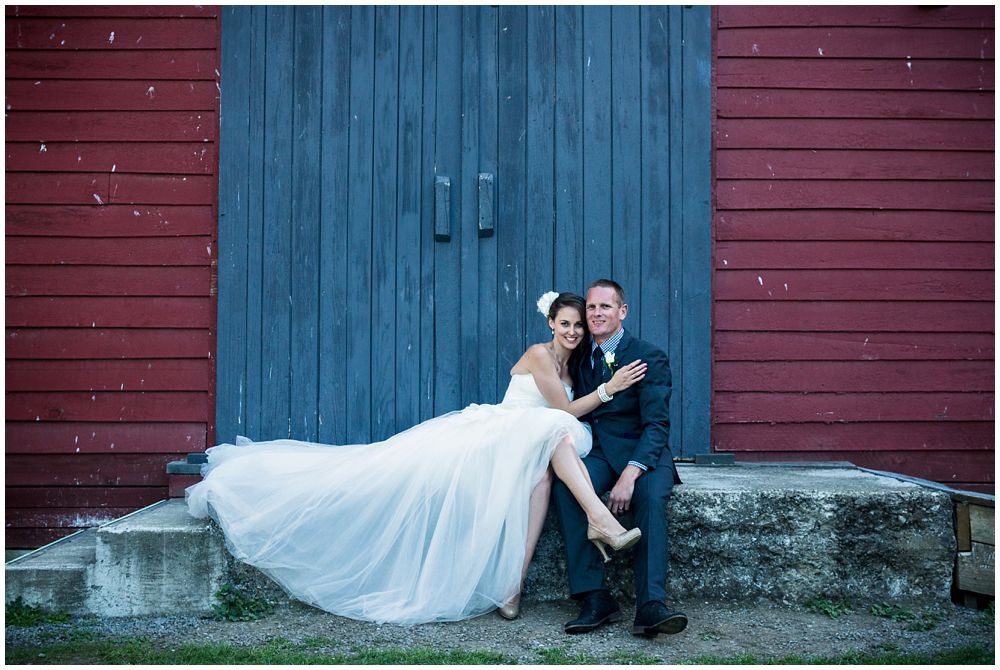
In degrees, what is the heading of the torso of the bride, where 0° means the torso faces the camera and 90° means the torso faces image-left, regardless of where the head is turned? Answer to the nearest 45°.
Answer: approximately 315°

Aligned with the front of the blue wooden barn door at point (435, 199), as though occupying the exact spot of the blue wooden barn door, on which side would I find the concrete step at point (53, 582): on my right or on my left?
on my right

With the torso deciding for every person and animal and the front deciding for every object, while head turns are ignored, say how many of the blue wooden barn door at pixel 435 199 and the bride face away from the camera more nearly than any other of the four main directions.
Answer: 0

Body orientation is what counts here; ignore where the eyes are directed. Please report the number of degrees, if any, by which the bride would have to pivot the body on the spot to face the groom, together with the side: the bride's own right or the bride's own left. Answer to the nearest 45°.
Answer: approximately 45° to the bride's own left
